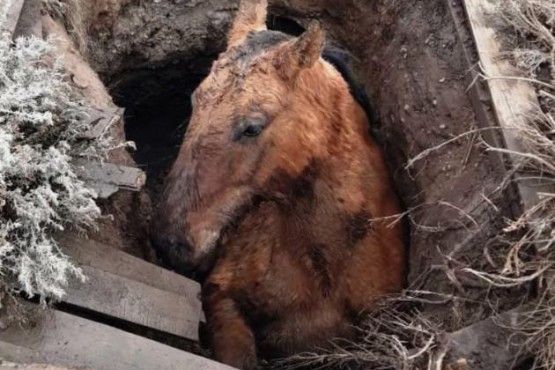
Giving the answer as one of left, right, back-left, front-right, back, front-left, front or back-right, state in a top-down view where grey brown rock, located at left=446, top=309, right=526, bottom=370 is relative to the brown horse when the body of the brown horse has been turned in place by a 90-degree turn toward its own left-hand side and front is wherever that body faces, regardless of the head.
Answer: front

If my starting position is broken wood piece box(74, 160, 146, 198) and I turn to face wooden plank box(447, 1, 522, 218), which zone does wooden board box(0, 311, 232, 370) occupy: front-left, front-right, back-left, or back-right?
back-right

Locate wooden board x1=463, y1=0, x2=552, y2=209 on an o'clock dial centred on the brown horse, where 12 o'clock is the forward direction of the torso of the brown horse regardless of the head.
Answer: The wooden board is roughly at 8 o'clock from the brown horse.

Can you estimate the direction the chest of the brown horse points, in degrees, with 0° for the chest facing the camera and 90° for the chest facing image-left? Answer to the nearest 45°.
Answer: approximately 45°

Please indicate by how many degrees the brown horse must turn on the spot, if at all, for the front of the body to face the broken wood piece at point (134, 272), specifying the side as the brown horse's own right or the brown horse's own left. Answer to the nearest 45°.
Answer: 0° — it already faces it
